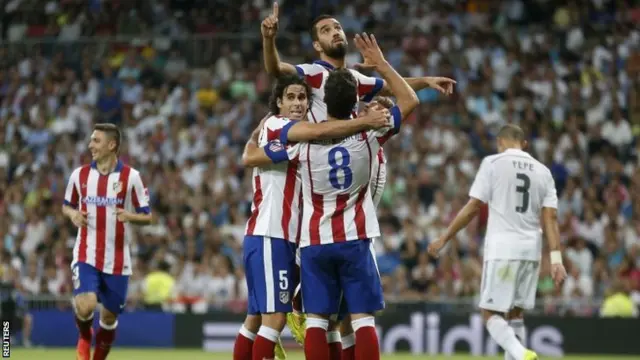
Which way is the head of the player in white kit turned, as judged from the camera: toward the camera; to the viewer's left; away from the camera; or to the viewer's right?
away from the camera

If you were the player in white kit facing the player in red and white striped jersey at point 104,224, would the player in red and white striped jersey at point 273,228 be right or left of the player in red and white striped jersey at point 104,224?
left

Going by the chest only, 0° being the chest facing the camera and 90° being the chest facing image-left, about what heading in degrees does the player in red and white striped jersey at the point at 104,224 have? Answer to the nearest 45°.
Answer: approximately 0°

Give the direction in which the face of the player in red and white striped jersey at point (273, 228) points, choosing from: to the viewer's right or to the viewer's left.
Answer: to the viewer's right

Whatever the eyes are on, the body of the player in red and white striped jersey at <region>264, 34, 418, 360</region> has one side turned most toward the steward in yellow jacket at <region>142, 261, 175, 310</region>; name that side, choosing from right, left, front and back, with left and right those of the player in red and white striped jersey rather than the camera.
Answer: front

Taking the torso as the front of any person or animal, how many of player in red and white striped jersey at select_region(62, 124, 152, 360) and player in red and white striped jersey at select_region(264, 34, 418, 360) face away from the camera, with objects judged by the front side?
1

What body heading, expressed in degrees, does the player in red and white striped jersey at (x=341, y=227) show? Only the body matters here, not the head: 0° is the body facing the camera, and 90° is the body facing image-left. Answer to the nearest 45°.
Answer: approximately 180°

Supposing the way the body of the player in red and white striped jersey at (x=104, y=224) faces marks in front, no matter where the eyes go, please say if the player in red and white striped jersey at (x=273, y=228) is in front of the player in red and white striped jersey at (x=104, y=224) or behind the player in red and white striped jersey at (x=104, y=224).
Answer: in front

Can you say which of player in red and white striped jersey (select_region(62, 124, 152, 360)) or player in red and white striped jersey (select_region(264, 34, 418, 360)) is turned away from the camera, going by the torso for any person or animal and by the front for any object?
player in red and white striped jersey (select_region(264, 34, 418, 360))

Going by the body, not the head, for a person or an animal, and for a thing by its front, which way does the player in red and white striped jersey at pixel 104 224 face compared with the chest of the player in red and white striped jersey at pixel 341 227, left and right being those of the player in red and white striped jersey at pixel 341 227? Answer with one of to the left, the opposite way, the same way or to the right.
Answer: the opposite way

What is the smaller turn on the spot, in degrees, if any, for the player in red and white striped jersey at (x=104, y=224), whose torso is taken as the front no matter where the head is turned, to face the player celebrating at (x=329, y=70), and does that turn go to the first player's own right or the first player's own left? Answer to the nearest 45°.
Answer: approximately 45° to the first player's own left
